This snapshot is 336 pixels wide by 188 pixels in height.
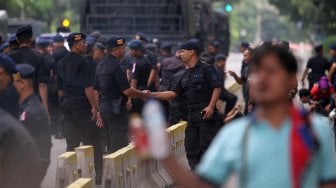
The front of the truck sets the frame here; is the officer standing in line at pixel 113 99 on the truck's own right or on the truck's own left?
on the truck's own right

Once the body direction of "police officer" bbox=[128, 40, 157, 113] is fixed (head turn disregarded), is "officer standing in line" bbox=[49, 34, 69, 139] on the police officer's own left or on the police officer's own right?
on the police officer's own right

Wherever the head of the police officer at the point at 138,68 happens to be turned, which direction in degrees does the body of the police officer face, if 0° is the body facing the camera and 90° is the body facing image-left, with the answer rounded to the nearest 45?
approximately 45°
